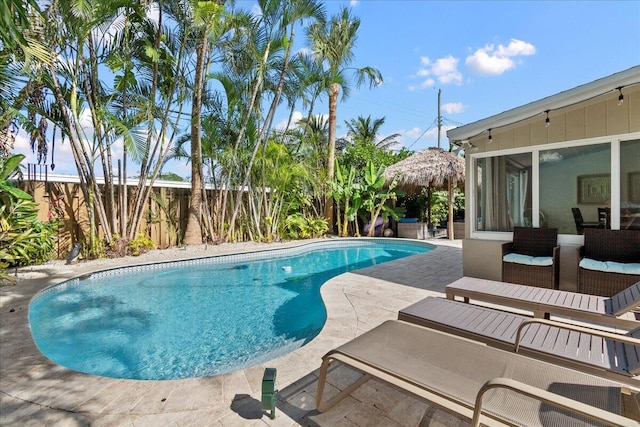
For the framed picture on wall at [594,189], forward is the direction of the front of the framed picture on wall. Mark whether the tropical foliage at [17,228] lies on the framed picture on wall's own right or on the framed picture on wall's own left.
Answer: on the framed picture on wall's own right

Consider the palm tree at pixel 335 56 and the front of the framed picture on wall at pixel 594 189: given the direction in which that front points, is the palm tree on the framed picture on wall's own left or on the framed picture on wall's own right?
on the framed picture on wall's own right

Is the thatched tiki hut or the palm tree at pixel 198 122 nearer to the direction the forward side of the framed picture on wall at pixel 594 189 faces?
the palm tree

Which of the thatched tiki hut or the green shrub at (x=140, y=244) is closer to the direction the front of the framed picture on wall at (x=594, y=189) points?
the green shrub

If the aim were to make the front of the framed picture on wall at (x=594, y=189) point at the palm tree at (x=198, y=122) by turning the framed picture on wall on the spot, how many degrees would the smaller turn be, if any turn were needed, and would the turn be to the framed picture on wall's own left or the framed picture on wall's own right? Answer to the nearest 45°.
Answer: approximately 90° to the framed picture on wall's own right

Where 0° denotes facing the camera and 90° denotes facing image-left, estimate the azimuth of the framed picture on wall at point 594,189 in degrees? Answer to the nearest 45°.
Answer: approximately 0°

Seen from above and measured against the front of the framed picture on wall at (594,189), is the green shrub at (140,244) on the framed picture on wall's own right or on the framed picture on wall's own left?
on the framed picture on wall's own right
